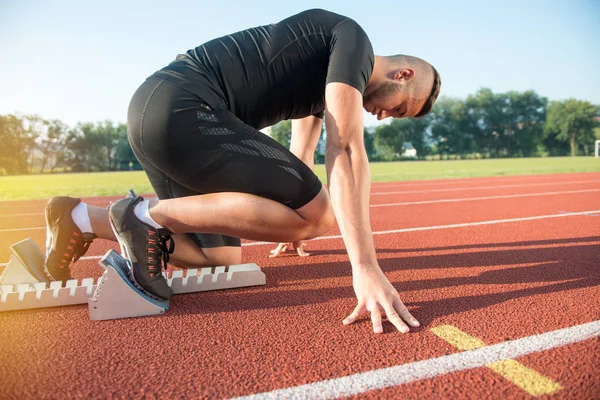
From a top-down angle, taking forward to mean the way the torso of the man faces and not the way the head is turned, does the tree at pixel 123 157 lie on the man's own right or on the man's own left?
on the man's own left

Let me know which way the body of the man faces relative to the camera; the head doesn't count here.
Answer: to the viewer's right

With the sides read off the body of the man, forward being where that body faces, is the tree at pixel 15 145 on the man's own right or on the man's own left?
on the man's own left
